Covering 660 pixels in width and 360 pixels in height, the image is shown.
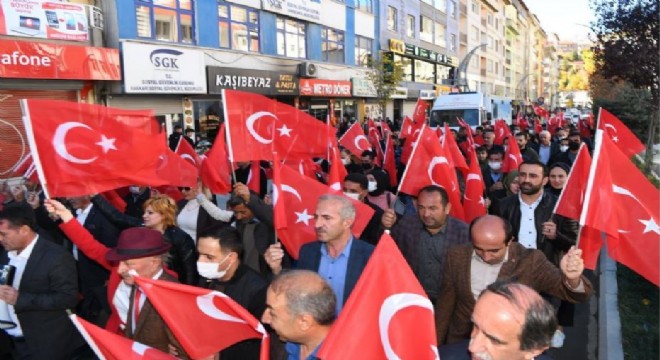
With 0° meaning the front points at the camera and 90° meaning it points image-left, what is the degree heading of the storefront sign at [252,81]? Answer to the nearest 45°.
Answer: approximately 315°

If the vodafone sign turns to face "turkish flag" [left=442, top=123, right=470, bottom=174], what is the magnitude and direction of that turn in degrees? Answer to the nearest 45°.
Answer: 0° — it already faces it

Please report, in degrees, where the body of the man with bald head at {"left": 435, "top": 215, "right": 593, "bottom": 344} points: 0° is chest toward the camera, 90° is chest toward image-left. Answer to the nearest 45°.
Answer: approximately 0°

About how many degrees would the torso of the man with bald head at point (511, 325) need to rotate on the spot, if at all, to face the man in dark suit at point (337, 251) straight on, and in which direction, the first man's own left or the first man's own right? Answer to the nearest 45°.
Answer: approximately 90° to the first man's own right

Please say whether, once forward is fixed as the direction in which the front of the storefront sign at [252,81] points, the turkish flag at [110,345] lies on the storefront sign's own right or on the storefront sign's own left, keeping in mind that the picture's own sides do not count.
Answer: on the storefront sign's own right

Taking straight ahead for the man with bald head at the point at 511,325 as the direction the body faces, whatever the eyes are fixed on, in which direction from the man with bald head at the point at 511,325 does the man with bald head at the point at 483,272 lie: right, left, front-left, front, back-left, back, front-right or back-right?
back-right
